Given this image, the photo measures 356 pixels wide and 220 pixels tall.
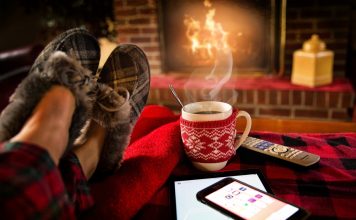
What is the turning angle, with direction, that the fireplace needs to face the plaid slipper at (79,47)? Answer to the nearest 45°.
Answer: approximately 45° to its right

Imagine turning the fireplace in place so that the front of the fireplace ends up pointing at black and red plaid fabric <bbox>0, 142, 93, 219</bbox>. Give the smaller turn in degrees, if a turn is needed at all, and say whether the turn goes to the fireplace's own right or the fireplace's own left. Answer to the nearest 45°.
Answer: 0° — it already faces it

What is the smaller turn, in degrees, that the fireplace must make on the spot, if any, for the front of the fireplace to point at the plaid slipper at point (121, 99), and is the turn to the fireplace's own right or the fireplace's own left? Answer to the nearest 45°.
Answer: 0° — it already faces it

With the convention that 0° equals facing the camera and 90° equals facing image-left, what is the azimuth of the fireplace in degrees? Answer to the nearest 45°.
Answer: approximately 0°
